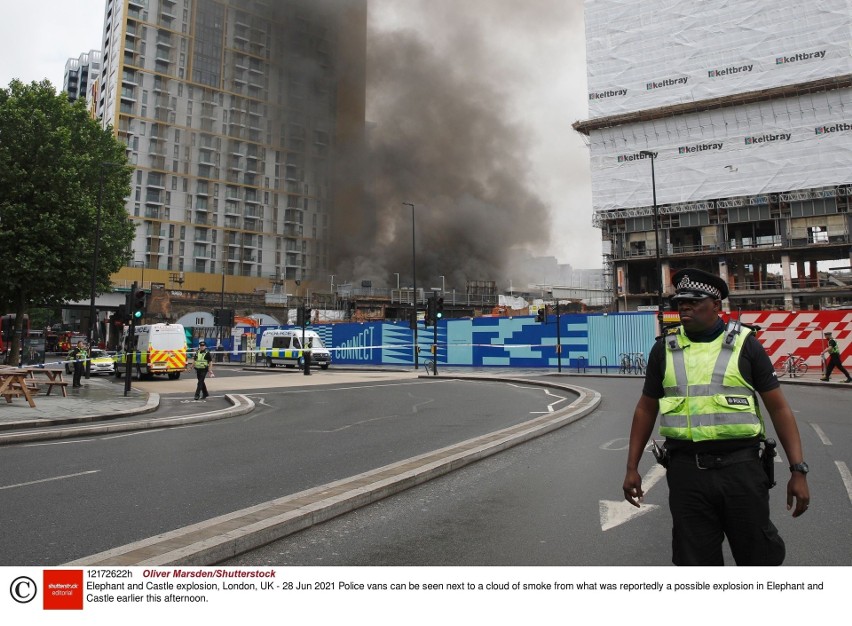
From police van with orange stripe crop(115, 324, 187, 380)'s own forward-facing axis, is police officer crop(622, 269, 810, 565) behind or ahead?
behind

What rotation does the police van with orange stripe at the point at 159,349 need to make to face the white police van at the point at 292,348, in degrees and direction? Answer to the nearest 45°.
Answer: approximately 90° to its right

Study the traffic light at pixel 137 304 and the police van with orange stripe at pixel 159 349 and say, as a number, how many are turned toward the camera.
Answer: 1

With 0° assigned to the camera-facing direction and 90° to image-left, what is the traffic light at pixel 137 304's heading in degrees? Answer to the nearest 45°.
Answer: approximately 0°

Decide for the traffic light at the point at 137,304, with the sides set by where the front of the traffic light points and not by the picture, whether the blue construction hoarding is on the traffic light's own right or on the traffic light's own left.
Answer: on the traffic light's own left

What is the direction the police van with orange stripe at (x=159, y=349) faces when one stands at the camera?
facing away from the viewer and to the left of the viewer
